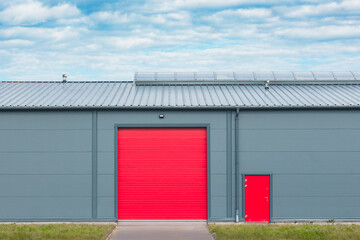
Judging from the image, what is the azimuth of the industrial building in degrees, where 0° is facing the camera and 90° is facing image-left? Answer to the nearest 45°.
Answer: approximately 0°
